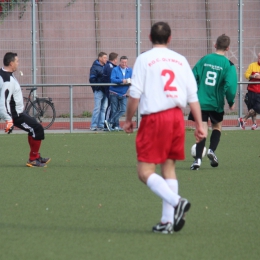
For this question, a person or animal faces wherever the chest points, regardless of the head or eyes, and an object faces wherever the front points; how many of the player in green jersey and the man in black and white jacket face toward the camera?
0

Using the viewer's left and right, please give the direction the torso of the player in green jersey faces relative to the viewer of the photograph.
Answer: facing away from the viewer and to the right of the viewer

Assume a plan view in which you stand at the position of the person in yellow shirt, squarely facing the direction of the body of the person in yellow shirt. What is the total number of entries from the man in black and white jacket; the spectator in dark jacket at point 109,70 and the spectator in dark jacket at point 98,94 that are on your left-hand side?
0

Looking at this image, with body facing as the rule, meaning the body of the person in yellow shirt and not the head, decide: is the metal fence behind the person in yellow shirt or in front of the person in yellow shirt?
behind

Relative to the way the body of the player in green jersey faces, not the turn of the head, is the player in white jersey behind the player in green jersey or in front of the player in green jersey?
behind

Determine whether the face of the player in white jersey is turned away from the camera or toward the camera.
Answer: away from the camera

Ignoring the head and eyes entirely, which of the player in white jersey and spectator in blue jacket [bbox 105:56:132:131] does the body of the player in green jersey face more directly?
the spectator in blue jacket

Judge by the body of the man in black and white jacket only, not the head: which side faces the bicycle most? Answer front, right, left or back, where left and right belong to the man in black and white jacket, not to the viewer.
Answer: left

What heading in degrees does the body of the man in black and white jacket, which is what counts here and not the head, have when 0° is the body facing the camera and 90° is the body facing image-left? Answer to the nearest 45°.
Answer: approximately 270°

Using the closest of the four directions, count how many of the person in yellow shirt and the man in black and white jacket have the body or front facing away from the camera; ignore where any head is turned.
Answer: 0

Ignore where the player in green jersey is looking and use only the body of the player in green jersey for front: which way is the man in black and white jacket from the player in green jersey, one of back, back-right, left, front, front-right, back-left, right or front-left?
back-left
